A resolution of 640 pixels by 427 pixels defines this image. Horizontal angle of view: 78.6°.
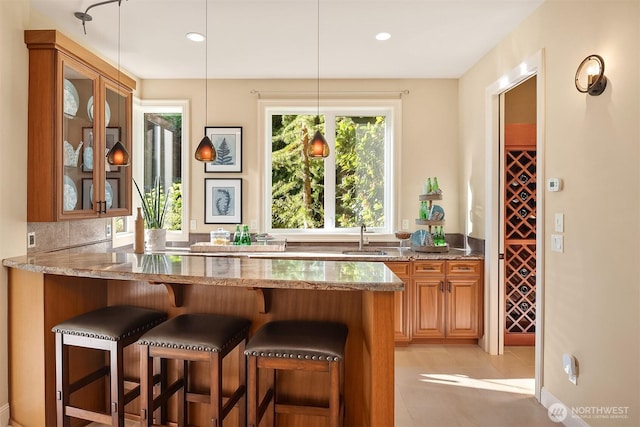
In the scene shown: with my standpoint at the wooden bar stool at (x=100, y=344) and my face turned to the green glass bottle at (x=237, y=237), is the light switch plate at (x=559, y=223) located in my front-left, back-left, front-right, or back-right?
front-right

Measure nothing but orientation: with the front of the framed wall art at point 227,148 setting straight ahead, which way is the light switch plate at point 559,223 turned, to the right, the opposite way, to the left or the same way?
to the right

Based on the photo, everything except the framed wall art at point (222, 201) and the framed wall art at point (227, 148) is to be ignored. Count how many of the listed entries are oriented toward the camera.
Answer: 2

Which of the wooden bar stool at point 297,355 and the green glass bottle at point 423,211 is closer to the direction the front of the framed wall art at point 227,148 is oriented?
the wooden bar stool

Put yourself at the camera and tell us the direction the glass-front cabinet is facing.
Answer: facing the viewer and to the right of the viewer

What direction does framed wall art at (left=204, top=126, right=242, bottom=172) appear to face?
toward the camera

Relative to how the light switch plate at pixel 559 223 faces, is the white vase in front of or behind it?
in front

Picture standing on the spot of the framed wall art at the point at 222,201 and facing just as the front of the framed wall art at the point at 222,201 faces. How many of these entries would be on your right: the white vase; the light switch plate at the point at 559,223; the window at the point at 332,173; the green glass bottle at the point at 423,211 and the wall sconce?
1

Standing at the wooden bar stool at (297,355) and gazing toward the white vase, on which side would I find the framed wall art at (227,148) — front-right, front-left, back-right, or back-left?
front-right

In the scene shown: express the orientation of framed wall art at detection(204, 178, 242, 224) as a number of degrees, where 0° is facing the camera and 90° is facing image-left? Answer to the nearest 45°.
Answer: approximately 0°

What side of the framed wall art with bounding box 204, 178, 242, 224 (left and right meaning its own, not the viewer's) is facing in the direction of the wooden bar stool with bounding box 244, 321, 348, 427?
front

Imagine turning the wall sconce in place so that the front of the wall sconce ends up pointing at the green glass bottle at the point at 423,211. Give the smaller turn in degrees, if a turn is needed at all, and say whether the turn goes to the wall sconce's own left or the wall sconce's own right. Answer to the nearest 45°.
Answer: approximately 90° to the wall sconce's own right

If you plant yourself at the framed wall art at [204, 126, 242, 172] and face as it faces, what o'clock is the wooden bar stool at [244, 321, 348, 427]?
The wooden bar stool is roughly at 12 o'clock from the framed wall art.

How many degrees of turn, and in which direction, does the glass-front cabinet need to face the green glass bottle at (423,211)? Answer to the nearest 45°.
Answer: approximately 45° to its left

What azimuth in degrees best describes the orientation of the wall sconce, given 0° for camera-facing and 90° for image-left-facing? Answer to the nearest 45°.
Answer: approximately 45°

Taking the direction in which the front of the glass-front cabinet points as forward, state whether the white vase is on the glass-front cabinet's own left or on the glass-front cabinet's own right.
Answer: on the glass-front cabinet's own left

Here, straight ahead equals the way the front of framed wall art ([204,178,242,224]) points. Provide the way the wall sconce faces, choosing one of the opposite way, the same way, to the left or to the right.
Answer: to the right
